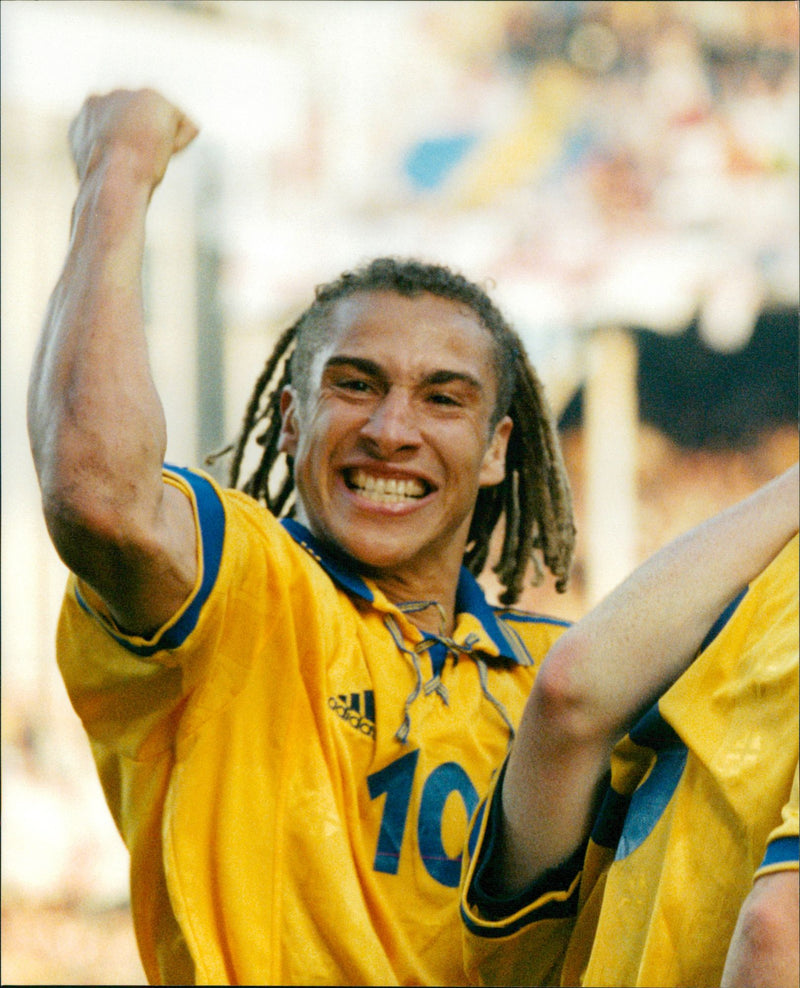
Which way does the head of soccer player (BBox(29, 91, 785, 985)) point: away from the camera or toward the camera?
toward the camera
